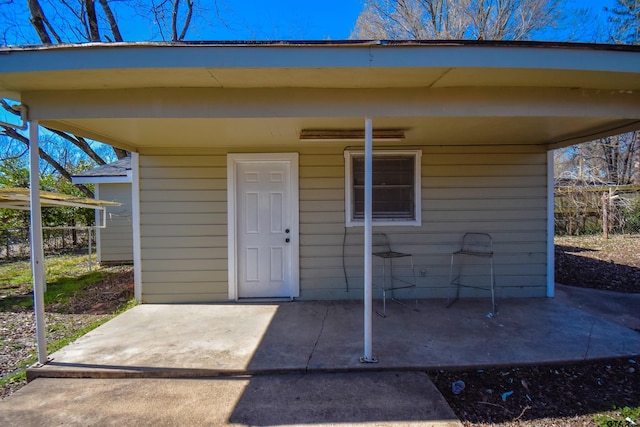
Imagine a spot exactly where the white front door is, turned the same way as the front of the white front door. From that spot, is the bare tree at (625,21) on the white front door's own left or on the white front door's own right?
on the white front door's own left

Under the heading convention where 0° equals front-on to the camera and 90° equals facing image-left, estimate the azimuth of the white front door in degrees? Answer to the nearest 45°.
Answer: approximately 0°

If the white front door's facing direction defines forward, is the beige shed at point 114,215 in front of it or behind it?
behind

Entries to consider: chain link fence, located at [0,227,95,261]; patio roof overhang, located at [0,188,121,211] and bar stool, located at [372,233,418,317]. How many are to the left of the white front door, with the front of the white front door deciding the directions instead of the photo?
1

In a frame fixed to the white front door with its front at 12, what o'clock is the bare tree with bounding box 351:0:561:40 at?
The bare tree is roughly at 8 o'clock from the white front door.

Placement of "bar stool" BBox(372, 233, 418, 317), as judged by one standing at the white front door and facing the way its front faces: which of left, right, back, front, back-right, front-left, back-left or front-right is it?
left

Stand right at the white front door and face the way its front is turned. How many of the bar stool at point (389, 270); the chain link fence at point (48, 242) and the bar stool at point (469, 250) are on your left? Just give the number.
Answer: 2

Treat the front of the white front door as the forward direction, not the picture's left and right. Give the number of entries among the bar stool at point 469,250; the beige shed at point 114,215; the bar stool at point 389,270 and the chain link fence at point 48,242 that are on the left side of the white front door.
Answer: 2

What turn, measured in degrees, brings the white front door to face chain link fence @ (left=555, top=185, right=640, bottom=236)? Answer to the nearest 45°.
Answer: approximately 90° to its left

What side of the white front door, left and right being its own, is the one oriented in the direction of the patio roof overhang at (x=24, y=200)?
right

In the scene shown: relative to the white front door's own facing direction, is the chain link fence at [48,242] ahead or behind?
behind

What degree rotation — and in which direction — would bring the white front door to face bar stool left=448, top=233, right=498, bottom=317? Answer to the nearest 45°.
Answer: approximately 90° to its left
